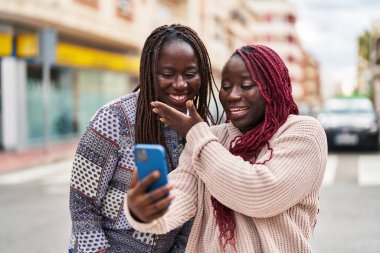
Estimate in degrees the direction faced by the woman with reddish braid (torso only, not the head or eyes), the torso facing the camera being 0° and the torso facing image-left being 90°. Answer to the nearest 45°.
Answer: approximately 45°

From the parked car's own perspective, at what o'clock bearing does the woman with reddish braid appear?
The woman with reddish braid is roughly at 12 o'clock from the parked car.

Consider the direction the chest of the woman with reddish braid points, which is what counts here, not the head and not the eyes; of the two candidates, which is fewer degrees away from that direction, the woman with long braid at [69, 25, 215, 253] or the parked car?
the woman with long braid

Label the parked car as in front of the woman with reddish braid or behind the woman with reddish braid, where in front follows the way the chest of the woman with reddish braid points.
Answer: behind

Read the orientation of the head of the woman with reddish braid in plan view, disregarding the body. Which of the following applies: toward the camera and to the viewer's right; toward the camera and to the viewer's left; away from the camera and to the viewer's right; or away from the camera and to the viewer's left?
toward the camera and to the viewer's left

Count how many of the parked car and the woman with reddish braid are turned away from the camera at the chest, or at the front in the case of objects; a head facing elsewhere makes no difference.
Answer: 0

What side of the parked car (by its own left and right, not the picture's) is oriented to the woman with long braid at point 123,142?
front

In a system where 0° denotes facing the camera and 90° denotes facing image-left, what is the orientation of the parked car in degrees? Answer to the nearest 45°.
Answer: approximately 0°

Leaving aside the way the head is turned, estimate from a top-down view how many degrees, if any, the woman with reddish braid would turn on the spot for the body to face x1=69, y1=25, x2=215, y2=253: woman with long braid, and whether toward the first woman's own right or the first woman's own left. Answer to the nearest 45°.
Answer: approximately 90° to the first woman's own right
